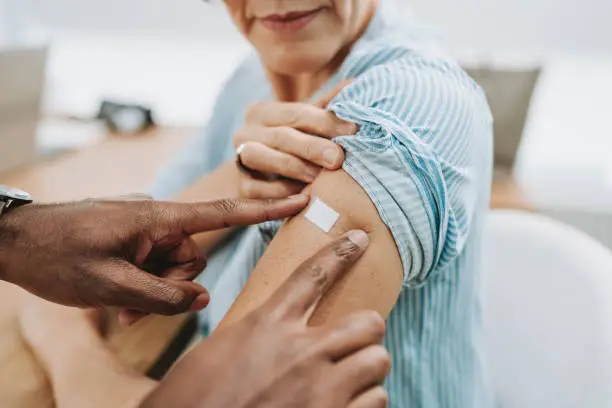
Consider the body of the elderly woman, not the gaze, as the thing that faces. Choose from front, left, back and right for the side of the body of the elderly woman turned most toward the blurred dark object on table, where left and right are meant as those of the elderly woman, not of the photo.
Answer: right

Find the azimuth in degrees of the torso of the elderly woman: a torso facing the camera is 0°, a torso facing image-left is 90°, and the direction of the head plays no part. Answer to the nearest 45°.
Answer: approximately 45°

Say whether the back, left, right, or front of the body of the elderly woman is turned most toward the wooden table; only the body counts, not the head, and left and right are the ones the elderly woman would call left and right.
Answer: right

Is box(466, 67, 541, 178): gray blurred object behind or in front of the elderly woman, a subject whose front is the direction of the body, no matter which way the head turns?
behind
